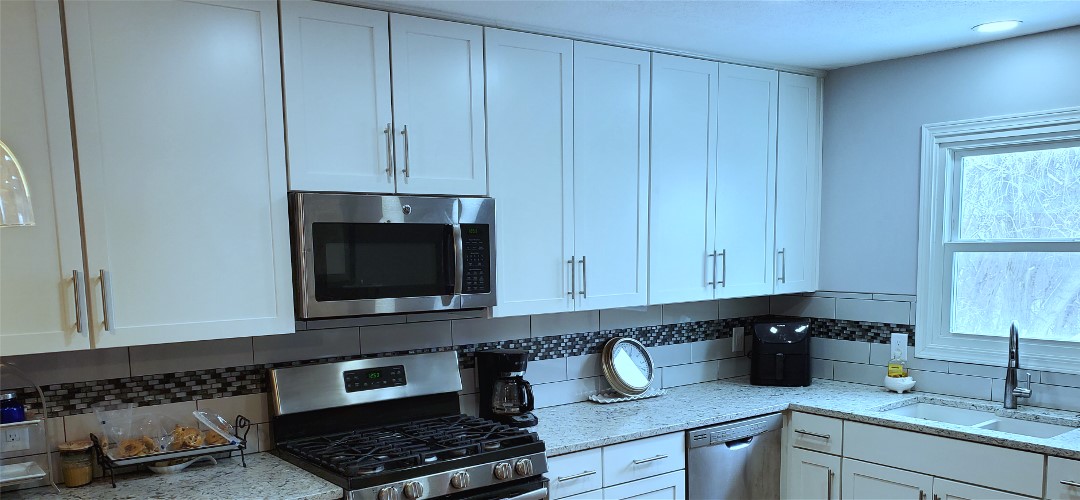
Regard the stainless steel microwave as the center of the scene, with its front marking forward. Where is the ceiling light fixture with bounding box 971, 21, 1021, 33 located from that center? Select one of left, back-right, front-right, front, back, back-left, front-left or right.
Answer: front-left

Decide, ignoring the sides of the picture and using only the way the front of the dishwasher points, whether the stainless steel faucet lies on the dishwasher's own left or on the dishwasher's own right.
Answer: on the dishwasher's own left

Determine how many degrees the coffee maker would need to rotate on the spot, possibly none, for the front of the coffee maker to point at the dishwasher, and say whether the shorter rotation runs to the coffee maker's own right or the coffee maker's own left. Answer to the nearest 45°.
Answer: approximately 45° to the coffee maker's own left

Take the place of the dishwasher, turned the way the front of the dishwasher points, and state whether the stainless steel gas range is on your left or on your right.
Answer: on your right

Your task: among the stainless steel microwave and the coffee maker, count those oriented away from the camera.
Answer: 0

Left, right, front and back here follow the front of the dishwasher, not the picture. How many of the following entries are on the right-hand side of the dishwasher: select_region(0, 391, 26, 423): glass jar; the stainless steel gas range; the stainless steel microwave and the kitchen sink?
3

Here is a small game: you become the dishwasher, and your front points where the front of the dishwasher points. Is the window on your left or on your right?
on your left

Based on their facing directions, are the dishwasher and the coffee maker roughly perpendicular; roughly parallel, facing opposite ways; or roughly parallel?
roughly parallel

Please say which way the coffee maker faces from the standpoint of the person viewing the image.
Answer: facing the viewer and to the right of the viewer

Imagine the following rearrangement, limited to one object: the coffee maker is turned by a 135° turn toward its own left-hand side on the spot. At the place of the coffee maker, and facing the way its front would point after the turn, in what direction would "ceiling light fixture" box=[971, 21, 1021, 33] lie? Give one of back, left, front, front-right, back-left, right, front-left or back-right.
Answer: right

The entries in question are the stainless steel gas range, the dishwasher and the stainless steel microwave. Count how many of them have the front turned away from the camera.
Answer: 0

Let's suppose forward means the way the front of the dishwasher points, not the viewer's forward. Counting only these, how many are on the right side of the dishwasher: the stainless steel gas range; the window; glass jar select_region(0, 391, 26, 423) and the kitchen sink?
2

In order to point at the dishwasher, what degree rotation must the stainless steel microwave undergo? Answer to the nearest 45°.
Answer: approximately 45° to its left

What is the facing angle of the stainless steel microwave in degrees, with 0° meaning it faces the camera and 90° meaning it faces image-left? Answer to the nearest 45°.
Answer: approximately 315°

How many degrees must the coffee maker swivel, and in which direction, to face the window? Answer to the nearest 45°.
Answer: approximately 45° to its left
